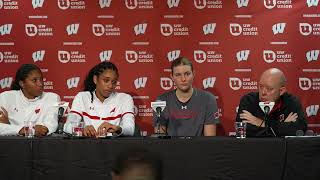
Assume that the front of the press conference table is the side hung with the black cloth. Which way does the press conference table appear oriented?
toward the camera

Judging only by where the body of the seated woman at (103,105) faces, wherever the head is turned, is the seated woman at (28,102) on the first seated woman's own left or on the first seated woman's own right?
on the first seated woman's own right

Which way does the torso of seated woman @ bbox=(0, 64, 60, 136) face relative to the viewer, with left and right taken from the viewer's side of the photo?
facing the viewer

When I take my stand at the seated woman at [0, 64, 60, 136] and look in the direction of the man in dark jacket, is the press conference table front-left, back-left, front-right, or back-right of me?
front-right

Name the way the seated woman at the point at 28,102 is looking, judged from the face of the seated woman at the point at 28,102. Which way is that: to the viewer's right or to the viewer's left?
to the viewer's right

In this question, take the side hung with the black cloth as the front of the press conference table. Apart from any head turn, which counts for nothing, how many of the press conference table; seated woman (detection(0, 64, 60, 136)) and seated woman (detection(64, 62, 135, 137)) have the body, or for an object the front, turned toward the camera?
3

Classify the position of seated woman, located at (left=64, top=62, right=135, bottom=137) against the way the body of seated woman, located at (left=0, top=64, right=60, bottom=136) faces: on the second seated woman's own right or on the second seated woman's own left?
on the second seated woman's own left

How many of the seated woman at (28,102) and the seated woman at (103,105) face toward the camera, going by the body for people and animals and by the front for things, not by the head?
2

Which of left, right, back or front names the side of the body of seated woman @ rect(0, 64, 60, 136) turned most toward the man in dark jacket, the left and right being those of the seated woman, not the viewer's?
left

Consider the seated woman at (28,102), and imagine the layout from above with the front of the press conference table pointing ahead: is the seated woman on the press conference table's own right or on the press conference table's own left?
on the press conference table's own right

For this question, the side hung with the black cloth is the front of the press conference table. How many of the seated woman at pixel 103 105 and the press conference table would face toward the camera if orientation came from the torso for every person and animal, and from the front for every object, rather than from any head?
2
